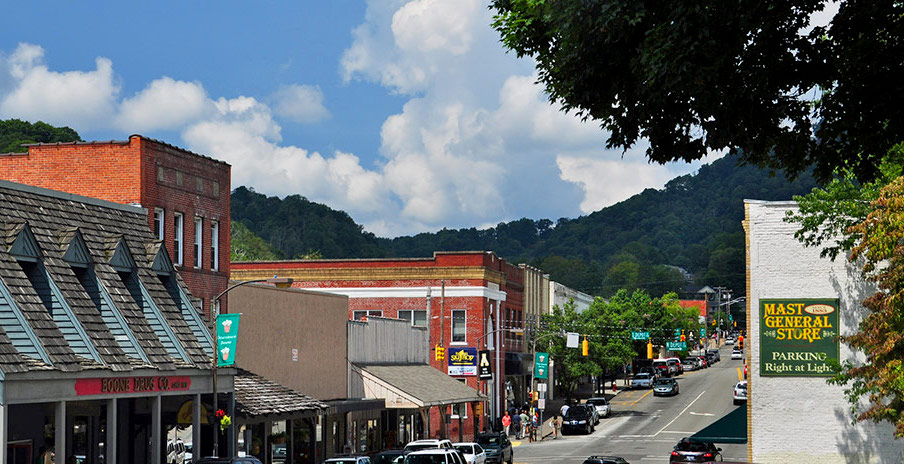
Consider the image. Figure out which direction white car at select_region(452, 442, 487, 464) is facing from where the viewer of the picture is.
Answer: facing the viewer and to the left of the viewer

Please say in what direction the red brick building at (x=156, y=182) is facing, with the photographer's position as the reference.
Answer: facing the viewer and to the right of the viewer

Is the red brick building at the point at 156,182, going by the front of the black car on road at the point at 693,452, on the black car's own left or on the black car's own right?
on the black car's own left

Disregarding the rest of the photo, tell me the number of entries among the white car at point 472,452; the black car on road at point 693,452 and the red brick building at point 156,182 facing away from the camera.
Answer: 1

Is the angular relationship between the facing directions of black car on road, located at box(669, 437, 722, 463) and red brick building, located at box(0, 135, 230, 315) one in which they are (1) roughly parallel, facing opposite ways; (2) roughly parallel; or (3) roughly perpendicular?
roughly perpendicular

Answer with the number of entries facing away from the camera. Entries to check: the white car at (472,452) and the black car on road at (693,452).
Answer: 1

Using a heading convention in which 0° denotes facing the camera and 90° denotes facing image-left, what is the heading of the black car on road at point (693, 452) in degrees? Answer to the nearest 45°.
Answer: approximately 180°

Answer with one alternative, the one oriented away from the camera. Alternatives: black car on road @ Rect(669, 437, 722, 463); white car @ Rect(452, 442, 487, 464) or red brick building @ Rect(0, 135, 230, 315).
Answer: the black car on road

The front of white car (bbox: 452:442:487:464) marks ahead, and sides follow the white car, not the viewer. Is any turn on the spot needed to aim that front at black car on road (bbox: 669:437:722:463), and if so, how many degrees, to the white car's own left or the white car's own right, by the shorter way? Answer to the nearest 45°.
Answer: approximately 135° to the white car's own left

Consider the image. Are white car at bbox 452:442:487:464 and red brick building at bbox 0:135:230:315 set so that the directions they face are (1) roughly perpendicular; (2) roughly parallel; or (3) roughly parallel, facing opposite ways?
roughly perpendicular
